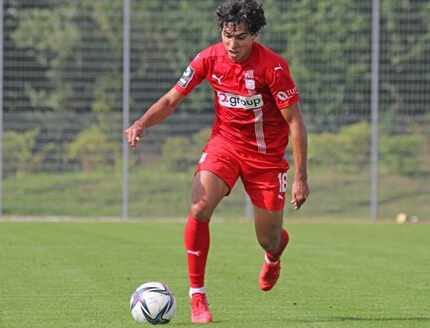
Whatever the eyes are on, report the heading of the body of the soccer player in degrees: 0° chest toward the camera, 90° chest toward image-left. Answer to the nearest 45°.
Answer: approximately 0°

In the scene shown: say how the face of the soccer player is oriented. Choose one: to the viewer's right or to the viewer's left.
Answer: to the viewer's left
